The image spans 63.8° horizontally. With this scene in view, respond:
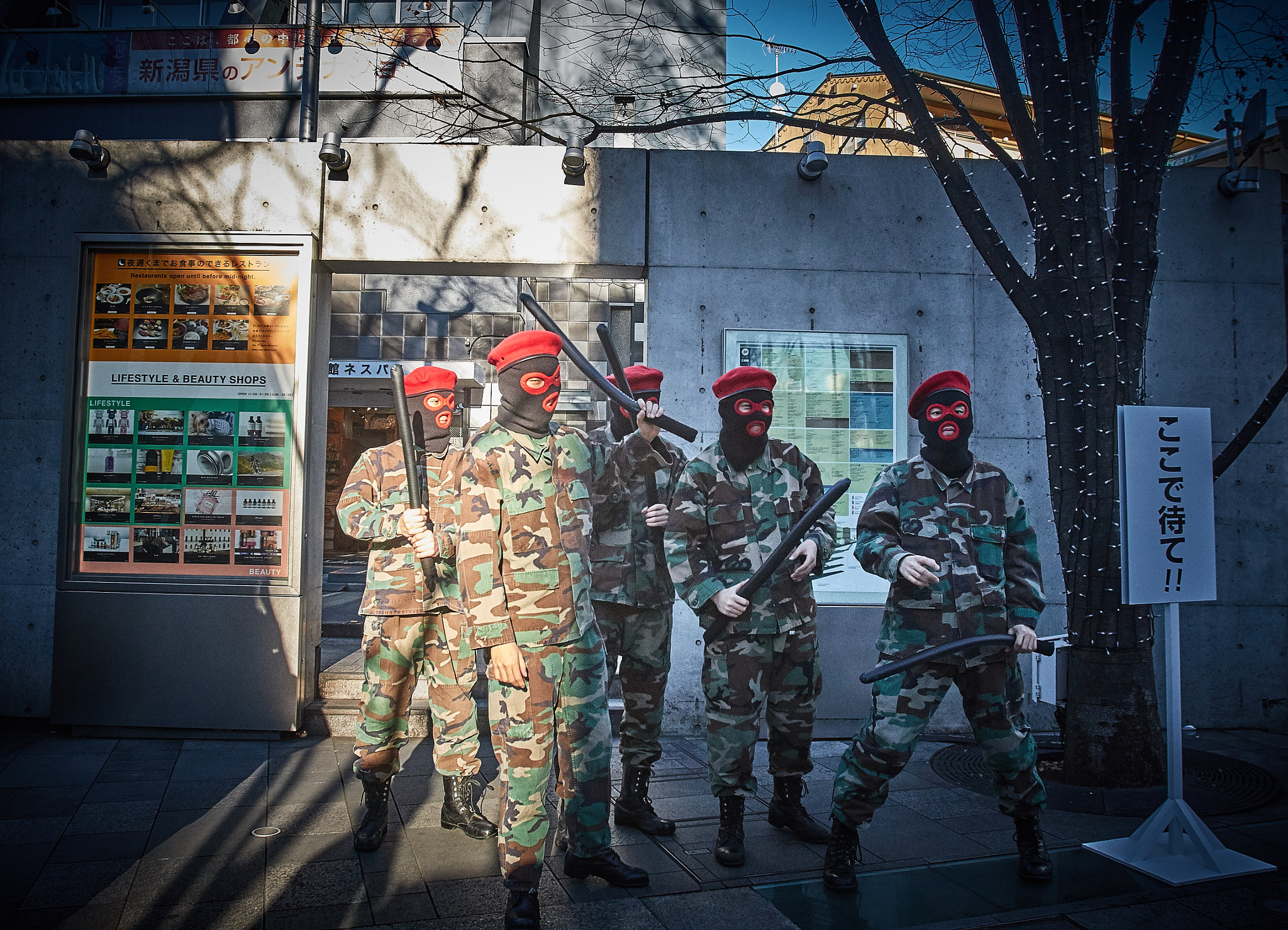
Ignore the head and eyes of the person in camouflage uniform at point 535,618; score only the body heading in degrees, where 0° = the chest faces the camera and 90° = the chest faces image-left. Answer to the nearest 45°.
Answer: approximately 315°

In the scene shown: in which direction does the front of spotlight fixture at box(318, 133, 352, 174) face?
toward the camera

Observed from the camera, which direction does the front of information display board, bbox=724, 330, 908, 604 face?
facing the viewer

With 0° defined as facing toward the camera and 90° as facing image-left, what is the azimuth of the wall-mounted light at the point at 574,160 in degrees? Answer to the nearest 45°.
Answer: approximately 0°

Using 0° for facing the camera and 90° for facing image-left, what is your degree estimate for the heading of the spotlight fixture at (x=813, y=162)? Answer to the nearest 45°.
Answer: approximately 0°

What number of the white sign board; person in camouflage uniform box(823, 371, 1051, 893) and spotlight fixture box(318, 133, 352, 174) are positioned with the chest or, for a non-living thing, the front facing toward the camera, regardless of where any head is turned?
3

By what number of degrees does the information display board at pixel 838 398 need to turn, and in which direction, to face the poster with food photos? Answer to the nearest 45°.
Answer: approximately 90° to its right

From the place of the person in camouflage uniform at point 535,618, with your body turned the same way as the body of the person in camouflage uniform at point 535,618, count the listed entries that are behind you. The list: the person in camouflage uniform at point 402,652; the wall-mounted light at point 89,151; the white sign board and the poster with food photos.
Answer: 3

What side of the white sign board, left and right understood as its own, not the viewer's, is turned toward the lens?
front

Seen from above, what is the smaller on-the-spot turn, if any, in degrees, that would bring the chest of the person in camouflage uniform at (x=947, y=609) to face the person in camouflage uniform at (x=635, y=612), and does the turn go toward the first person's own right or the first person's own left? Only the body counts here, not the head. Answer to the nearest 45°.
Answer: approximately 90° to the first person's own right

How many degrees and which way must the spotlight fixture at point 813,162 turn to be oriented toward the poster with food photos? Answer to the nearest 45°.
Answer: approximately 90° to its right

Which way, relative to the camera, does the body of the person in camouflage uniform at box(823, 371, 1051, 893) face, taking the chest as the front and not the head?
toward the camera

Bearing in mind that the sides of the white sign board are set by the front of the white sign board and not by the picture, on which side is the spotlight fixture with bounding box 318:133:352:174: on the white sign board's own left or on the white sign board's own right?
on the white sign board's own right
